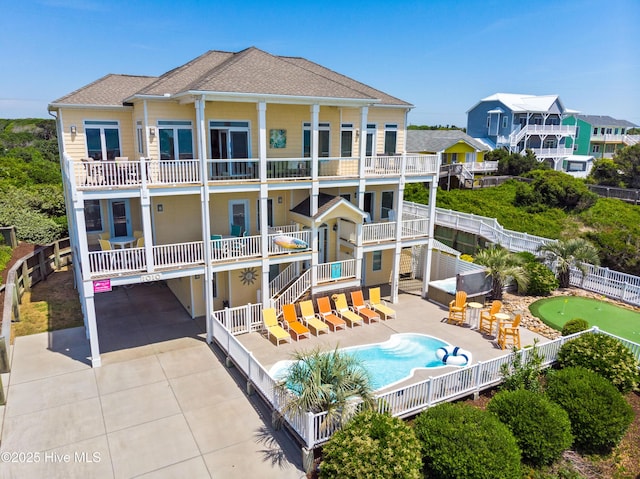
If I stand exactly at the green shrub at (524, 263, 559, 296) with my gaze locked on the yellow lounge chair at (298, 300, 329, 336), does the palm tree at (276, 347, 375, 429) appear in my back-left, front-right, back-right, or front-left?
front-left

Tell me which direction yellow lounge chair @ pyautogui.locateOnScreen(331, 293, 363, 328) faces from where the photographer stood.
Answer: facing the viewer and to the right of the viewer

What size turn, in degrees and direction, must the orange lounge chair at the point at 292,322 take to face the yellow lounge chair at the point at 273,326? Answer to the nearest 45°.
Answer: approximately 90° to its right

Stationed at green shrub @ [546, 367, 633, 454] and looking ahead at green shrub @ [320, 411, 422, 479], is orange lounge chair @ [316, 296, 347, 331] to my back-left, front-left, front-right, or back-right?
front-right

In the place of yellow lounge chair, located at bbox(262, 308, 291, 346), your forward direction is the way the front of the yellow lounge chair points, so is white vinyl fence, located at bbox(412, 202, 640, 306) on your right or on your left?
on your left

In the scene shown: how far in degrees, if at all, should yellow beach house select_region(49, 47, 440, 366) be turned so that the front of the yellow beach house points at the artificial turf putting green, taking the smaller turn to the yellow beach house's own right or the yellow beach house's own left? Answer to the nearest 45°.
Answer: approximately 45° to the yellow beach house's own left

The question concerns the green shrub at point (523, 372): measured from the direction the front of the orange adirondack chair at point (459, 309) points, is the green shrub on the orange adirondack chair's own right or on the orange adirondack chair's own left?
on the orange adirondack chair's own left

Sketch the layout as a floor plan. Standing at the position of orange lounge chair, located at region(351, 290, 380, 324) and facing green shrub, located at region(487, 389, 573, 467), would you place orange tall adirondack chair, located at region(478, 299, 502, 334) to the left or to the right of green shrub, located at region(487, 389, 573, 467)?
left

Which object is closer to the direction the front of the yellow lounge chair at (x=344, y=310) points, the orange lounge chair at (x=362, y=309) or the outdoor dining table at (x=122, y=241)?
the orange lounge chair

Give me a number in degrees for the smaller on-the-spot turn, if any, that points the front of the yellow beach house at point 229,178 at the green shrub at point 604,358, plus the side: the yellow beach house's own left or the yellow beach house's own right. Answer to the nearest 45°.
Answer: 0° — it already faces it

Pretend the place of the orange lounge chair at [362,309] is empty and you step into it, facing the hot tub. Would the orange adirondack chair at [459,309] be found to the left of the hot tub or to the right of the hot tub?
right

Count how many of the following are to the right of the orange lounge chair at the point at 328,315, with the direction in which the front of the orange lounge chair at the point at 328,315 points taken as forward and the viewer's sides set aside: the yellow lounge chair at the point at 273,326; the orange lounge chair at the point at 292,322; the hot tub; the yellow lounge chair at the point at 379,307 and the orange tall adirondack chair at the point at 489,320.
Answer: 2

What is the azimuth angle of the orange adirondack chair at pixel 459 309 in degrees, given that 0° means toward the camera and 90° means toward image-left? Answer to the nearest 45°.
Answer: approximately 45°

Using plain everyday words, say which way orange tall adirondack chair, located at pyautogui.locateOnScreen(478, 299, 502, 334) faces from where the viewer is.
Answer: facing the viewer and to the left of the viewer

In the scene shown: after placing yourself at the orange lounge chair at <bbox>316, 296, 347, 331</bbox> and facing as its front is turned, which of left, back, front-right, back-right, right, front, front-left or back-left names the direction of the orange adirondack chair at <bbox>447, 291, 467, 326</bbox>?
front-left

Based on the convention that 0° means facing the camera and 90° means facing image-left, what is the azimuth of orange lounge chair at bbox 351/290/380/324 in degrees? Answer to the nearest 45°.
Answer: approximately 315°
